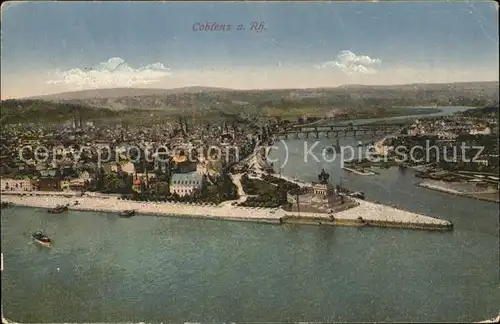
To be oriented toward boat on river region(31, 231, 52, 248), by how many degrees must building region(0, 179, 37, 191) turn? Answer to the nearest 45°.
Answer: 0° — it already faces it

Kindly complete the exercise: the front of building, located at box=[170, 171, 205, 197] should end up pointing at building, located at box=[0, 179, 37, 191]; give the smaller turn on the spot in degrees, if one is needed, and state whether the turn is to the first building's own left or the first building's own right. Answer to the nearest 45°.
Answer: approximately 90° to the first building's own right

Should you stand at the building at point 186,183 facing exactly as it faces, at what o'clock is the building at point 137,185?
the building at point 137,185 is roughly at 3 o'clock from the building at point 186,183.

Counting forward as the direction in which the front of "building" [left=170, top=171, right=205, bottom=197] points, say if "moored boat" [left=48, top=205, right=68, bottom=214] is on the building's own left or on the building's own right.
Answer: on the building's own right

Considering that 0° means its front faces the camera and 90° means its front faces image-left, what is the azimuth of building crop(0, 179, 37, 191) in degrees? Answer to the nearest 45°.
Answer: approximately 0°

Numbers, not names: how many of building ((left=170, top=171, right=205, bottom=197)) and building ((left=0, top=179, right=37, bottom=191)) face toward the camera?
2

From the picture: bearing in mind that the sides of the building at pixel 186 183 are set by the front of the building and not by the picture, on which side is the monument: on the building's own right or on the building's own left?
on the building's own left

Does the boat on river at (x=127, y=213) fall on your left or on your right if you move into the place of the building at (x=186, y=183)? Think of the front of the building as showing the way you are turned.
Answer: on your right

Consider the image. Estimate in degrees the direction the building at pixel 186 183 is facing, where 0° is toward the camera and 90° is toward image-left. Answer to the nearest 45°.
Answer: approximately 0°
